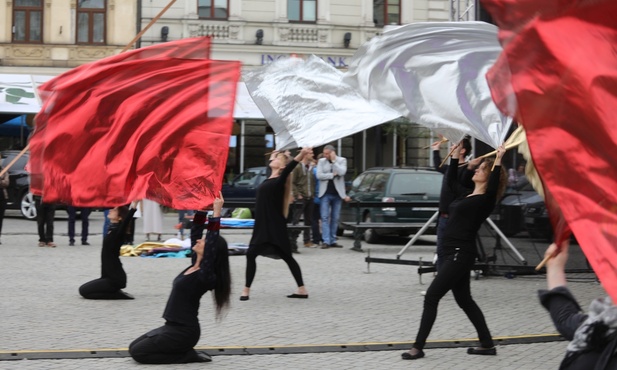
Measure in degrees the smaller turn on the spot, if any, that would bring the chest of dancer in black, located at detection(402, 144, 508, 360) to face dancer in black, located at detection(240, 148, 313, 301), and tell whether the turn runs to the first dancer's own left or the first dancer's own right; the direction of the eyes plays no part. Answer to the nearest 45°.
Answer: approximately 45° to the first dancer's own right

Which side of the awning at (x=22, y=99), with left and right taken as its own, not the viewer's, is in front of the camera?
front

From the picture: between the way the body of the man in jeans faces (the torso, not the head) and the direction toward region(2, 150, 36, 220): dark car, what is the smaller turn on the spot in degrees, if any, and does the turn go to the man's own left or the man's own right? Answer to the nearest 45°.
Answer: approximately 135° to the man's own right

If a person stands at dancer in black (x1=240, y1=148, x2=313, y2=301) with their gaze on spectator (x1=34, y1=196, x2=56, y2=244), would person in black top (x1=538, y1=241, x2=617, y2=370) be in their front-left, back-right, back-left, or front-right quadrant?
back-left

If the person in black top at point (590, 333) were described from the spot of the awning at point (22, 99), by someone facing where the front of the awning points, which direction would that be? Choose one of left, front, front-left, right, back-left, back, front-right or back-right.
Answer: front

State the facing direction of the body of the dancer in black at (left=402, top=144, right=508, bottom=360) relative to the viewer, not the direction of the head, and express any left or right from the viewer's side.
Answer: facing to the left of the viewer

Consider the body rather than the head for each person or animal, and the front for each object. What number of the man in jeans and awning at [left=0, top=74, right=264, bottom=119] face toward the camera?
2

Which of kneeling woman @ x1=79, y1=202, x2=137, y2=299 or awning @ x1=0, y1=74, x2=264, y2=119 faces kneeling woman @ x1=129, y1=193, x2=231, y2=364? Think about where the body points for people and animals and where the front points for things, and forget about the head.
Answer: the awning

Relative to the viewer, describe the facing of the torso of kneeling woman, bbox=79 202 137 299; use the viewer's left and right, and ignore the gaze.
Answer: facing to the left of the viewer

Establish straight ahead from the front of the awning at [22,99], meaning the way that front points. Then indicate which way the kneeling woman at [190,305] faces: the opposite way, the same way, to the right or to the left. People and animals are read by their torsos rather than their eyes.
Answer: to the right

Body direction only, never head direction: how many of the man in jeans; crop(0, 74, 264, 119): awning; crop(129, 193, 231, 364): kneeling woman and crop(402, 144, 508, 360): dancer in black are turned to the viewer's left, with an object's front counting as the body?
2

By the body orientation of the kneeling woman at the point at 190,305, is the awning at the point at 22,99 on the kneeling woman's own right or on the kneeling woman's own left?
on the kneeling woman's own right

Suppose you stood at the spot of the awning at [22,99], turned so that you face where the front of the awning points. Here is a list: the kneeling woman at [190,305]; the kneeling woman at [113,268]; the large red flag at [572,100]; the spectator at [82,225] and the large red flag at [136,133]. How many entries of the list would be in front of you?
5

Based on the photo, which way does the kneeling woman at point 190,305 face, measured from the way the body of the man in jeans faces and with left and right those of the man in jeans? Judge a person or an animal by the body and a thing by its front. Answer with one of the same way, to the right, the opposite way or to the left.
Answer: to the right

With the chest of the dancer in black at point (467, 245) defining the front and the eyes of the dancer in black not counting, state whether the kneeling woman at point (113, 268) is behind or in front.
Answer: in front

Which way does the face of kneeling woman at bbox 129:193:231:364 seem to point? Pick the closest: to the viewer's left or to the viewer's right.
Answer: to the viewer's left

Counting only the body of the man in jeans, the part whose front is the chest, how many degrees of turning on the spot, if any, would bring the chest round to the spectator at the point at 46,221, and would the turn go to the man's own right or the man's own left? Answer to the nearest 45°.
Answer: approximately 90° to the man's own right
